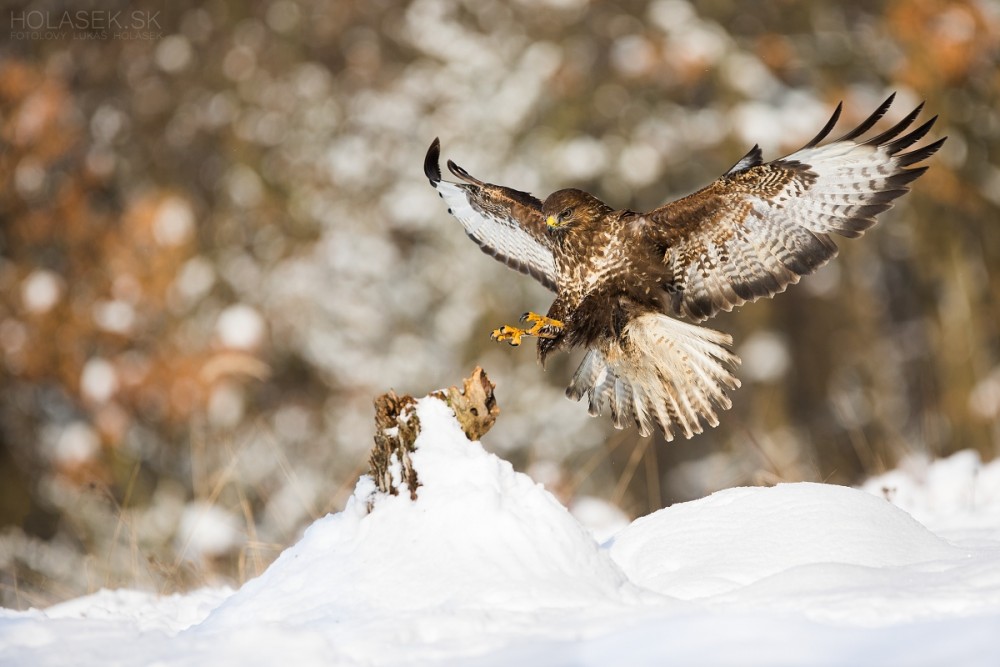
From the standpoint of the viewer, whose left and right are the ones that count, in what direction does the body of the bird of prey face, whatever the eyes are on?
facing the viewer and to the left of the viewer

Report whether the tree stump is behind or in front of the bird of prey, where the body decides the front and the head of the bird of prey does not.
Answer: in front
